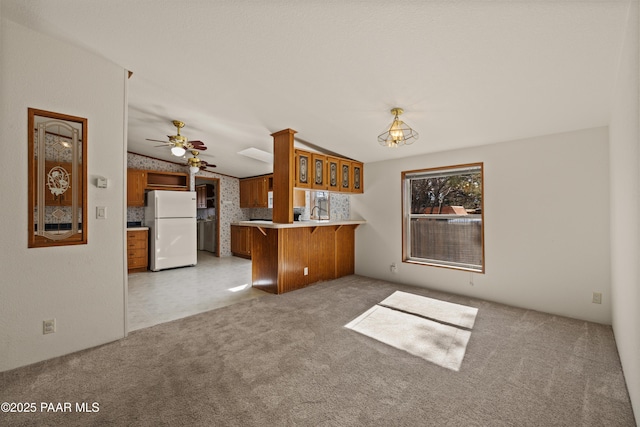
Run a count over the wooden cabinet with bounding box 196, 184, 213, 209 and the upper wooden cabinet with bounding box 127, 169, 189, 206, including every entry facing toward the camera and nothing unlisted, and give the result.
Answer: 2

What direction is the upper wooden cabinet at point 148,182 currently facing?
toward the camera

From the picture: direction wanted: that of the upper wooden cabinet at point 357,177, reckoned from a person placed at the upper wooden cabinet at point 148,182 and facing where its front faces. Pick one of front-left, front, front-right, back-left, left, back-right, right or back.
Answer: front-left

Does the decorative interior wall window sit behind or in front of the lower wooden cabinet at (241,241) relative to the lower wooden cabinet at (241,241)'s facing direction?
in front

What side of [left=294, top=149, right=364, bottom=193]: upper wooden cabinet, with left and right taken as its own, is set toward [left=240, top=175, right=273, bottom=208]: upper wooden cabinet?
back

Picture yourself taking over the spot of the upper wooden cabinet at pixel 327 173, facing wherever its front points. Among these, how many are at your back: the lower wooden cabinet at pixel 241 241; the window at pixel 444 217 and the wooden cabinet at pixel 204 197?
2

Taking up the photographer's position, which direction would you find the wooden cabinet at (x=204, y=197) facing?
facing the viewer

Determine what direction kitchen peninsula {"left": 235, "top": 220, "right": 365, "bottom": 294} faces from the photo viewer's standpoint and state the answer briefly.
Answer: facing the viewer and to the right of the viewer

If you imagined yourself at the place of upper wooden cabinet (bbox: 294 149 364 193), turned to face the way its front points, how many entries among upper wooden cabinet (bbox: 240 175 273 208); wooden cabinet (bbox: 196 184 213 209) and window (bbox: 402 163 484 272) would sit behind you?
2

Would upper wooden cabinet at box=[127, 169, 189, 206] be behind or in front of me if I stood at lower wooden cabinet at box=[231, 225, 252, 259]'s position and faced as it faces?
in front

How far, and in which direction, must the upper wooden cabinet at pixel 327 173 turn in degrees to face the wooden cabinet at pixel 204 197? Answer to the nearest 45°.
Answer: approximately 180°

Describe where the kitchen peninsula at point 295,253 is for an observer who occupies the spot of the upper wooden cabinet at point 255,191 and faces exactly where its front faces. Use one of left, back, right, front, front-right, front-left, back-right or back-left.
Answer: front-left

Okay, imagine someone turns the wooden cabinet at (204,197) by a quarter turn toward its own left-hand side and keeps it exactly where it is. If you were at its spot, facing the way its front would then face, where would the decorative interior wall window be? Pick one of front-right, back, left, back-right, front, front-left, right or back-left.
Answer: right
